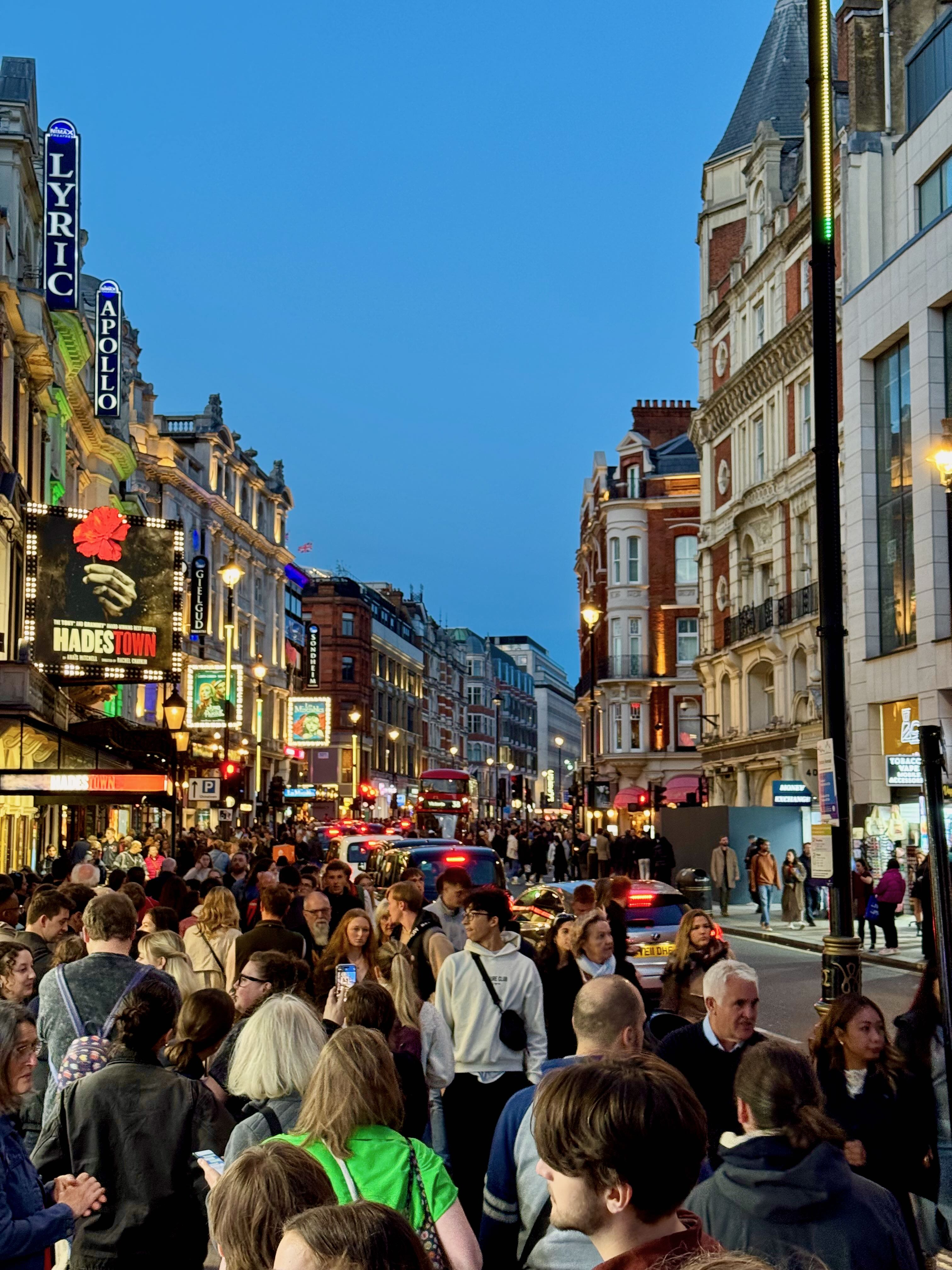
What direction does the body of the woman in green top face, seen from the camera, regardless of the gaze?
away from the camera

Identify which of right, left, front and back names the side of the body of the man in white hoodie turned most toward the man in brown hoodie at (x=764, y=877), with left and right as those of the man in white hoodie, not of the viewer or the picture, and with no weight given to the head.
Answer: back

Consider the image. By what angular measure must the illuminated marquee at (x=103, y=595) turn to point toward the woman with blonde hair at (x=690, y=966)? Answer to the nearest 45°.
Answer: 0° — it already faces them

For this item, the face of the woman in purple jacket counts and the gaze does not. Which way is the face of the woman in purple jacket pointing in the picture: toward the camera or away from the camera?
away from the camera

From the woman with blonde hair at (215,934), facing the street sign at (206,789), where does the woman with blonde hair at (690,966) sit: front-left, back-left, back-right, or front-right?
back-right

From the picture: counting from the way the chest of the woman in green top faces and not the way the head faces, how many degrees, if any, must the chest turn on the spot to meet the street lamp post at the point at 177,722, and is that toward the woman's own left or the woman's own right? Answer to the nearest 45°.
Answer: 0° — they already face it

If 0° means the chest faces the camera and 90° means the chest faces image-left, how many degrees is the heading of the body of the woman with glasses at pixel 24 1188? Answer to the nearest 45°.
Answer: approximately 270°

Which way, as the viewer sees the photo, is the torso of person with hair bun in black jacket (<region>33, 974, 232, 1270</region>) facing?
away from the camera

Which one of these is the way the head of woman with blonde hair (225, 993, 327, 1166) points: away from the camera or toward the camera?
away from the camera
